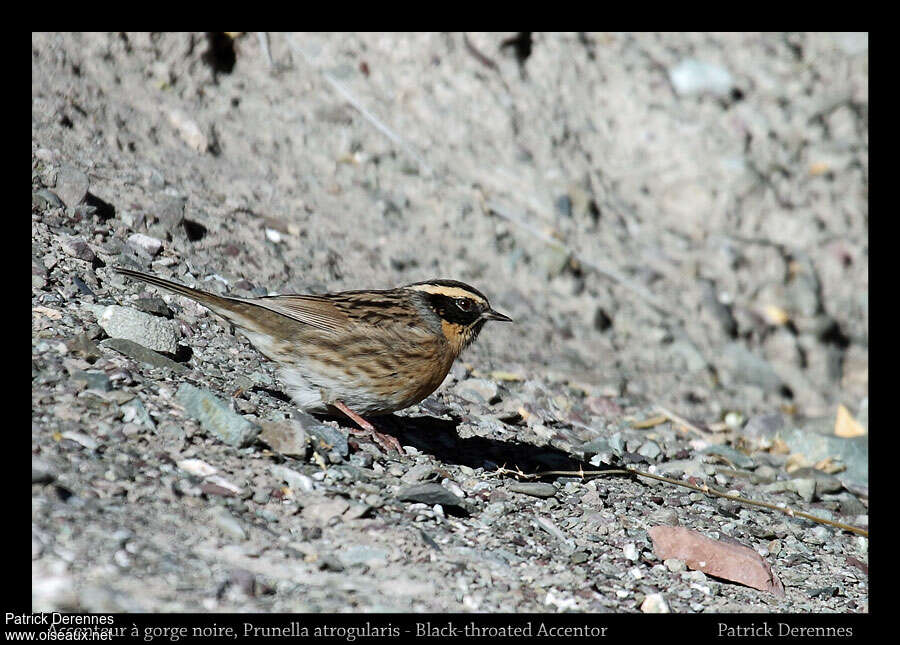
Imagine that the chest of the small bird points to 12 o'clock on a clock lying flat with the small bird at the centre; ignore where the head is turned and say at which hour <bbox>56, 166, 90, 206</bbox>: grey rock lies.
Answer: The grey rock is roughly at 7 o'clock from the small bird.

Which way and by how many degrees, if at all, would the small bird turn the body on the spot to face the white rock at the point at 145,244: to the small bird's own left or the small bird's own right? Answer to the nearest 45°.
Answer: approximately 135° to the small bird's own left

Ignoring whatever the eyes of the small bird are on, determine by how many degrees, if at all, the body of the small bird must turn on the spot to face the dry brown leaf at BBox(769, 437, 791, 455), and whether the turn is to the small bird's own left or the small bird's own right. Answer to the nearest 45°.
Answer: approximately 45° to the small bird's own left

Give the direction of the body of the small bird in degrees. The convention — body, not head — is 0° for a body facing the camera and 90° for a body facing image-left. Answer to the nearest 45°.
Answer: approximately 270°

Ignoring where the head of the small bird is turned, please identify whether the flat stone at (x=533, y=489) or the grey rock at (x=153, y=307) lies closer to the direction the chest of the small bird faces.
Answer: the flat stone

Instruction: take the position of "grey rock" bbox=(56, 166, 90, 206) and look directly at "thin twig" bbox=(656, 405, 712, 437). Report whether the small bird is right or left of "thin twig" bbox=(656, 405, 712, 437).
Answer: right

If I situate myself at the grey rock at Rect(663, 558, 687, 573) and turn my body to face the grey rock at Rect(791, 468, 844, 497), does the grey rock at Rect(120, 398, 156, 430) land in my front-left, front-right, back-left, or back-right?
back-left

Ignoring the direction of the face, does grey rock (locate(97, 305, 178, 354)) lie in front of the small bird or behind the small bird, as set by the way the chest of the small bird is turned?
behind
